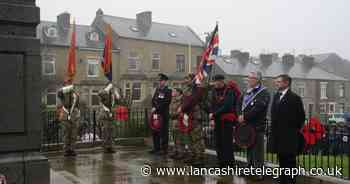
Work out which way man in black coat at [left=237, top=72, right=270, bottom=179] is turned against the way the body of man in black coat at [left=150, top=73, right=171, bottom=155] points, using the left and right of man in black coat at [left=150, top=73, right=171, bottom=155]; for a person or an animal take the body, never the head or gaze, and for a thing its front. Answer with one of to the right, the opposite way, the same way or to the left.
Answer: the same way

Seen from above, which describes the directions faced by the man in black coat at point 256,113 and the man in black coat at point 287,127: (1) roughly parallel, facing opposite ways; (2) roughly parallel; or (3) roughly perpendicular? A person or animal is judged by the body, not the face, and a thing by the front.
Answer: roughly parallel

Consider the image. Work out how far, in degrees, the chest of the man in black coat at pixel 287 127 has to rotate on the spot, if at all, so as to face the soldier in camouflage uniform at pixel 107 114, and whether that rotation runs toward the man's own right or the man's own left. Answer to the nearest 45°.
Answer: approximately 90° to the man's own right

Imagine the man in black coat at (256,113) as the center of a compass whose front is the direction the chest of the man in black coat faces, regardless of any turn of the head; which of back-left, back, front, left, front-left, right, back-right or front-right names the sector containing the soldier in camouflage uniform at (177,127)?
right

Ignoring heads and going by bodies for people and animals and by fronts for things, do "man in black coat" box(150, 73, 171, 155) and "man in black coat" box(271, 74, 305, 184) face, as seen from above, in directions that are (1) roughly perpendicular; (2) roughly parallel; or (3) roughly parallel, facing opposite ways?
roughly parallel

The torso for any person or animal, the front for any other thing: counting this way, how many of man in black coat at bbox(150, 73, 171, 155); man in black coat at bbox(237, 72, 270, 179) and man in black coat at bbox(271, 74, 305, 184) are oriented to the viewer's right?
0

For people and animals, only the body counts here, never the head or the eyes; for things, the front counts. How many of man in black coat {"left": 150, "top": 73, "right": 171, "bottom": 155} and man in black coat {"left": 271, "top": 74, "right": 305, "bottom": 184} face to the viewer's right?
0

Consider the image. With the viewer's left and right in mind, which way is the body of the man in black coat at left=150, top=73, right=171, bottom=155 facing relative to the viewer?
facing the viewer and to the left of the viewer

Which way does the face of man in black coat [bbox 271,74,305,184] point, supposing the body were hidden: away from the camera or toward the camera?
toward the camera

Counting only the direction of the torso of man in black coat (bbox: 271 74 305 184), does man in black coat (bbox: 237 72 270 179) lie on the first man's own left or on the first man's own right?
on the first man's own right
